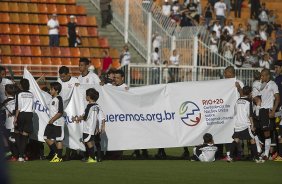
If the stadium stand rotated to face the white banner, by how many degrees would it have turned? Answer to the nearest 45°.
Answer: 0° — it already faces it

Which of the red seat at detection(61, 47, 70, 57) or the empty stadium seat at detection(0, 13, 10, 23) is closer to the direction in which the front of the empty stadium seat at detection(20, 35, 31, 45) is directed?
the red seat

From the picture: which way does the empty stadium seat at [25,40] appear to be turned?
toward the camera

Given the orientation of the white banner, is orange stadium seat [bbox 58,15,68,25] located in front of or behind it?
behind

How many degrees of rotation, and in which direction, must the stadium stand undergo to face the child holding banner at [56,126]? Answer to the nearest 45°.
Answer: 0° — it already faces them

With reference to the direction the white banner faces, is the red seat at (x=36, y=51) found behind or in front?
behind

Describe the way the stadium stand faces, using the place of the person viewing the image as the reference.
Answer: facing the viewer
